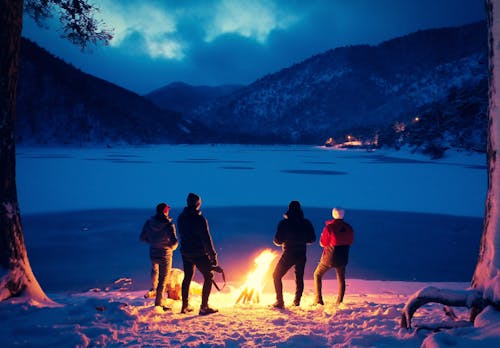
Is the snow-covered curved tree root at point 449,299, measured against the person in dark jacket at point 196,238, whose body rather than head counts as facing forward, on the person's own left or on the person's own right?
on the person's own right

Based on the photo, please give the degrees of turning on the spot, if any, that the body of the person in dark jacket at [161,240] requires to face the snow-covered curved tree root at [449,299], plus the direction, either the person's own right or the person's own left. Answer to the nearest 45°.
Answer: approximately 90° to the person's own right

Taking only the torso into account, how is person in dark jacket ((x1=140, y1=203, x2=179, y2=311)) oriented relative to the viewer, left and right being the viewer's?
facing away from the viewer and to the right of the viewer

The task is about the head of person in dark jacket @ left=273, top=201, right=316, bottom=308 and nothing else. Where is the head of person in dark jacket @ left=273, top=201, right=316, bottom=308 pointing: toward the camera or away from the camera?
away from the camera

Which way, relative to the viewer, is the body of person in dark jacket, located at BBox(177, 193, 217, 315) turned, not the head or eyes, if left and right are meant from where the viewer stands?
facing away from the viewer and to the right of the viewer
